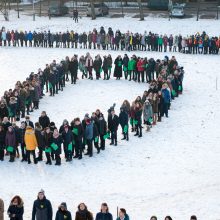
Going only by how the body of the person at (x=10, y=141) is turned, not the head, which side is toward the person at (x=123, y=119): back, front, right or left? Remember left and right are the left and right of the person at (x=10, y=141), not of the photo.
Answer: left

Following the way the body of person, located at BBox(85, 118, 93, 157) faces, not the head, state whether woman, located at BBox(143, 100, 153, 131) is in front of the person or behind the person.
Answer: behind

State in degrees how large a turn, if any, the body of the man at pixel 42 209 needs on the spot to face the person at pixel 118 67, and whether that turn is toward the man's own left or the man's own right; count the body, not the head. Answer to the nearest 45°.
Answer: approximately 180°

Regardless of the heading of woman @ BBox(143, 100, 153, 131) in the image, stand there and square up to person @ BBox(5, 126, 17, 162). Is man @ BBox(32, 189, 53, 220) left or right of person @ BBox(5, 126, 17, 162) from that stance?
left

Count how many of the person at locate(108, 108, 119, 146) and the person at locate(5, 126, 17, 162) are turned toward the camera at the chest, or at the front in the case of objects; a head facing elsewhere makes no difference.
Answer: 2

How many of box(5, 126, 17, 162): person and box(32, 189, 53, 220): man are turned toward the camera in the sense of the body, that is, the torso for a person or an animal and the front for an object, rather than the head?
2

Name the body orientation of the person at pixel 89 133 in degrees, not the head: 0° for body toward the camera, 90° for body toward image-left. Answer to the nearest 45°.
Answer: approximately 45°

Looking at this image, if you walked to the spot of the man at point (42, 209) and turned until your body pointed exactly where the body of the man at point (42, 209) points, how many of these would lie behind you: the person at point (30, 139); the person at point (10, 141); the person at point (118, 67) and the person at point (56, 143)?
4

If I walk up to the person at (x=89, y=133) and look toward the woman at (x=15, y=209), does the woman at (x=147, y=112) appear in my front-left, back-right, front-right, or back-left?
back-left

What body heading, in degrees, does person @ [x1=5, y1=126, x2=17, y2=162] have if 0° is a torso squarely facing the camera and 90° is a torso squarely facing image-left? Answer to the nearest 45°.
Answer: approximately 0°

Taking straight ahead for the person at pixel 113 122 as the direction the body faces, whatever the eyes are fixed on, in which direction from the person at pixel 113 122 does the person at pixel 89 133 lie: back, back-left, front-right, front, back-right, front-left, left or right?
front-right

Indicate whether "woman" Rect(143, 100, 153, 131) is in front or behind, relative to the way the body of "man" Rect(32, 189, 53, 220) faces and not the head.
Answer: behind
